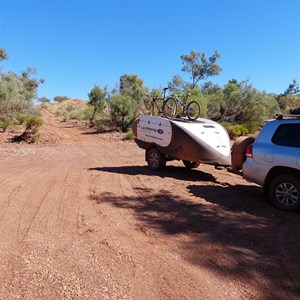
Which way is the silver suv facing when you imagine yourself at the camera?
facing to the right of the viewer

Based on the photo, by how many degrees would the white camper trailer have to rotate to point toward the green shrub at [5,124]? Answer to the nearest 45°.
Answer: approximately 180°

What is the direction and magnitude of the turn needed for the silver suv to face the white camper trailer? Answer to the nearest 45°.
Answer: approximately 135° to its left

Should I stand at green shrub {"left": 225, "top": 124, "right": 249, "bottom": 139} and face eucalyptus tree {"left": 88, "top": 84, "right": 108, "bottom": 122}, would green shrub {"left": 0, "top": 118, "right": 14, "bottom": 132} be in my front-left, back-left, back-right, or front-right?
front-left

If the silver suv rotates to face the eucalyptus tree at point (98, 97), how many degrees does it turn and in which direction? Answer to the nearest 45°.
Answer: approximately 135° to its left

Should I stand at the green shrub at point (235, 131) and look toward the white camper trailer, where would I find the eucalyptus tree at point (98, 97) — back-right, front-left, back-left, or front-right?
back-right

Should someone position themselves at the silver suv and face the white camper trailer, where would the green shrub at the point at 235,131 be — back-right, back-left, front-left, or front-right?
front-right

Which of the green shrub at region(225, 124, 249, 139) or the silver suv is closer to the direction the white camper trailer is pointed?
the silver suv

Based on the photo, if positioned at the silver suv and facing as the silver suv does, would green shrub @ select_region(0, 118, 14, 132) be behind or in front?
behind

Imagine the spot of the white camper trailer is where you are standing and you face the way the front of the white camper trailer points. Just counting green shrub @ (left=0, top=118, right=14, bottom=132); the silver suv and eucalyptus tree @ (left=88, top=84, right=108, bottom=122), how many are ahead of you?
1

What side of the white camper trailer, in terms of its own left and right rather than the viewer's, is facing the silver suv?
front

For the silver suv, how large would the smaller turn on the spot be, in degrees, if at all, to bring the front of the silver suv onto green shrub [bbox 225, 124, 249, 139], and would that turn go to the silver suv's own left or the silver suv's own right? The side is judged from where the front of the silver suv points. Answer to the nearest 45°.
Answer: approximately 90° to the silver suv's own left

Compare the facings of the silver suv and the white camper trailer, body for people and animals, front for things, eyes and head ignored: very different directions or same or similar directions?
same or similar directions
